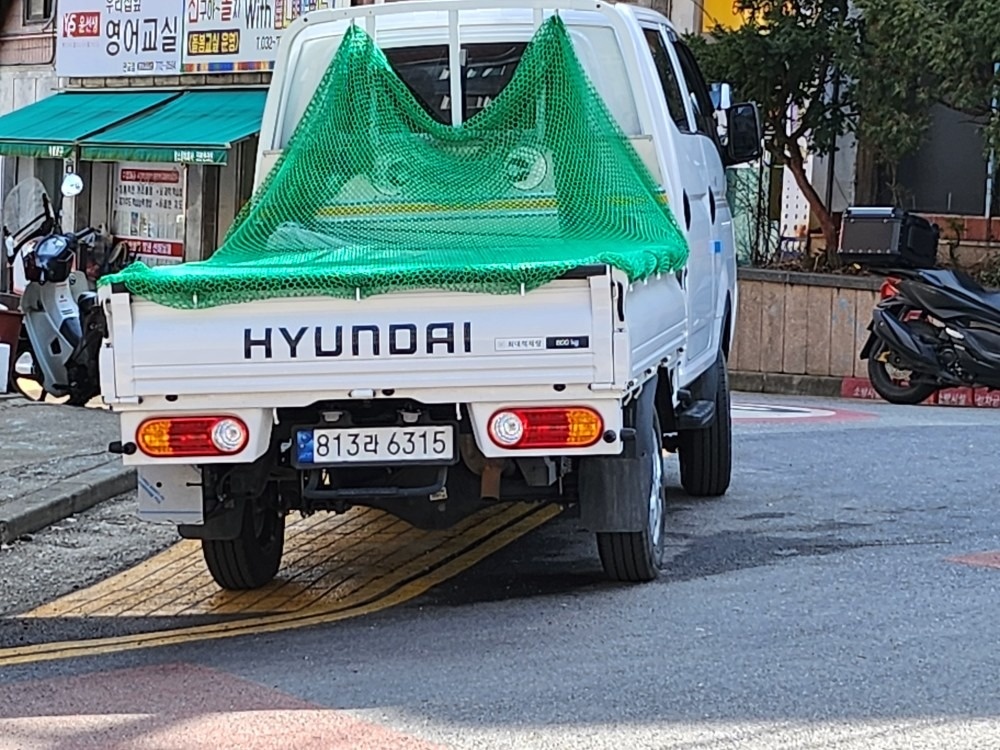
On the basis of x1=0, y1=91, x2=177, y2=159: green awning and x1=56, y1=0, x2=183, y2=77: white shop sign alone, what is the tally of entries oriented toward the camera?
2

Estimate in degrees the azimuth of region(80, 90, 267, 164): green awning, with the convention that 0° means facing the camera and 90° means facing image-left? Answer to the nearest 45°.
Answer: approximately 0°

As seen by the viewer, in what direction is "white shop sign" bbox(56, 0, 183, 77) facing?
toward the camera

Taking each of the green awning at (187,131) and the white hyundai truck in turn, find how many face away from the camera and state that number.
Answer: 1

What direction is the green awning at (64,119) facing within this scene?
toward the camera

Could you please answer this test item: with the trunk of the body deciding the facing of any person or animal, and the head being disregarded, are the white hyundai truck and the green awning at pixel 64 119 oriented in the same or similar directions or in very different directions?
very different directions

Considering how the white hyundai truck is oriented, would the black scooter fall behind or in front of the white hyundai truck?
in front

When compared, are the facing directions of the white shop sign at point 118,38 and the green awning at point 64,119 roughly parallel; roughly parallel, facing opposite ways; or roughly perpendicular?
roughly parallel

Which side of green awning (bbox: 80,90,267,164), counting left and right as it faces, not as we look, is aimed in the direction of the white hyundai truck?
front

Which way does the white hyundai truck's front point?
away from the camera

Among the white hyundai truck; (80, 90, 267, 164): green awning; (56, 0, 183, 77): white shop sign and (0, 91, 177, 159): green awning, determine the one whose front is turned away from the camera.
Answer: the white hyundai truck

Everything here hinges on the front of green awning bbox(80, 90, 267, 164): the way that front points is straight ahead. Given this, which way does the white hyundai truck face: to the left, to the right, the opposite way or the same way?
the opposite way

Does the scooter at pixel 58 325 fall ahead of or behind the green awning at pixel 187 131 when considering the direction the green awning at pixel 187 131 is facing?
ahead

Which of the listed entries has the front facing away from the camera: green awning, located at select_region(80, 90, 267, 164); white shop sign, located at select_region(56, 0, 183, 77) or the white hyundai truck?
the white hyundai truck

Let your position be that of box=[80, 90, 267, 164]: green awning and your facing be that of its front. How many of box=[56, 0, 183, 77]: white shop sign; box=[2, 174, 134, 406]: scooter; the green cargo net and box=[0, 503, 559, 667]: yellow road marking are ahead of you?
3

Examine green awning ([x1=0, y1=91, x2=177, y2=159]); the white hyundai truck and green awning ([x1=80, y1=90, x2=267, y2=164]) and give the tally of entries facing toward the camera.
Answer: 2
